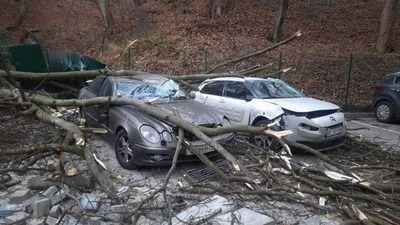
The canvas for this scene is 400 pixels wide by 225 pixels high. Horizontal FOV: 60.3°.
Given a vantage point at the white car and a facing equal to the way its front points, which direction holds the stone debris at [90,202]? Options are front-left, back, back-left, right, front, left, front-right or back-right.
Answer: right

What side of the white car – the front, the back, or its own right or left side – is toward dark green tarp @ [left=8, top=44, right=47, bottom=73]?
back

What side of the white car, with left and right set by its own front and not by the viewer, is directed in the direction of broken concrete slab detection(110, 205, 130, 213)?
right

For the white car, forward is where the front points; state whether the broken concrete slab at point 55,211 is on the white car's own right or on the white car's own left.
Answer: on the white car's own right

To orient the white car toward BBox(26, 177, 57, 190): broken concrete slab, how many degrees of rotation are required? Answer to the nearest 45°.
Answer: approximately 90° to its right

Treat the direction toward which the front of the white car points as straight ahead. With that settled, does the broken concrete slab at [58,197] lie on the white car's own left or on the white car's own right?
on the white car's own right

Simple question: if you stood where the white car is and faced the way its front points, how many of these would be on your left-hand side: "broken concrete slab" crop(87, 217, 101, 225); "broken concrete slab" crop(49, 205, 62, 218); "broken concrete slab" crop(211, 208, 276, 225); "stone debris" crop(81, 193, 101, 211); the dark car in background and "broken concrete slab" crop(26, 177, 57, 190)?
1

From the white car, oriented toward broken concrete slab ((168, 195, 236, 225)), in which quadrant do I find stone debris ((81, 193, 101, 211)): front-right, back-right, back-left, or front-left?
front-right

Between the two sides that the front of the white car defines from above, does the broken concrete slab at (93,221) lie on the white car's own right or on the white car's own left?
on the white car's own right

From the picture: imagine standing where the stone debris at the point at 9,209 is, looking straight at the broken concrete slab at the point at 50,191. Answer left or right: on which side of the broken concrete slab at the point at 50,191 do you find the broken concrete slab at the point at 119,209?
right

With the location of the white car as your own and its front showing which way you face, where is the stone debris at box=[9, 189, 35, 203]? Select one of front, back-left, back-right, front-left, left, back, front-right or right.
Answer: right
